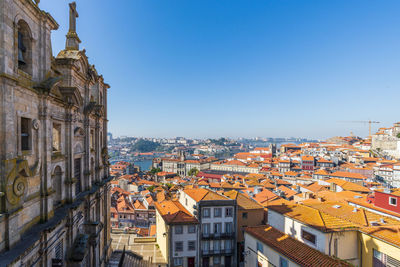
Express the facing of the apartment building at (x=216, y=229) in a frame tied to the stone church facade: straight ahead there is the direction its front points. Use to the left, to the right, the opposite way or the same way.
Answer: to the right

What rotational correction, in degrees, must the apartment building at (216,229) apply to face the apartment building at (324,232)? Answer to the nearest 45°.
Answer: approximately 45° to its left

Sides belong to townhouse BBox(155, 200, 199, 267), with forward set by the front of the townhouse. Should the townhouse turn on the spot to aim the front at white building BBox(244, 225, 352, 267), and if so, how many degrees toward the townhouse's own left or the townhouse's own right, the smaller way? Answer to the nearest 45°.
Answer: approximately 45° to the townhouse's own left

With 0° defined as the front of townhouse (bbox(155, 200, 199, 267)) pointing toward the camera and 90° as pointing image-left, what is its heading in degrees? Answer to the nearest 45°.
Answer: approximately 0°

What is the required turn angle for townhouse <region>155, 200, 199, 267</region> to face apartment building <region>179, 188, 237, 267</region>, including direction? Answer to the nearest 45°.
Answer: approximately 90° to its left

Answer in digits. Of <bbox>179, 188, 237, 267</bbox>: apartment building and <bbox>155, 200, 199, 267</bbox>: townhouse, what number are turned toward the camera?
2

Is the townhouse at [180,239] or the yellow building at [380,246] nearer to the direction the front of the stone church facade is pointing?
the yellow building

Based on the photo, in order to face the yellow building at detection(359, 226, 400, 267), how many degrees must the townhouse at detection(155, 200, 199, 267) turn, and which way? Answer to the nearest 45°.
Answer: approximately 45° to its left
